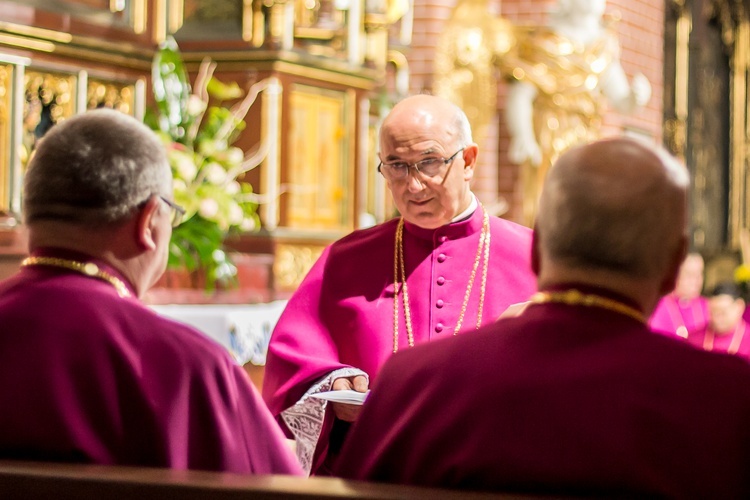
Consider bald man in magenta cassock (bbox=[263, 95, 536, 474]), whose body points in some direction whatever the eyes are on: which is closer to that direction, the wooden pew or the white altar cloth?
the wooden pew

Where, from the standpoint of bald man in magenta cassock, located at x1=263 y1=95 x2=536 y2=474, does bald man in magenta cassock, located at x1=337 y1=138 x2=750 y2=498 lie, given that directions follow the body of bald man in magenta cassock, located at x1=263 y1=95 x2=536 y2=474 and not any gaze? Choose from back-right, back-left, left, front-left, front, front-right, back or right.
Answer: front

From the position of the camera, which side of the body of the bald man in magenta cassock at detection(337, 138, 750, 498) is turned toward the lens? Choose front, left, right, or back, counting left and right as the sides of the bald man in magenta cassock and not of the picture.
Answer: back

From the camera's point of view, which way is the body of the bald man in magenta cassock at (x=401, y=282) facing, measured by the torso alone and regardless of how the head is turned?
toward the camera

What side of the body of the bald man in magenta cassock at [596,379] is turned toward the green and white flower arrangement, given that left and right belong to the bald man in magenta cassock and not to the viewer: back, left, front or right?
front

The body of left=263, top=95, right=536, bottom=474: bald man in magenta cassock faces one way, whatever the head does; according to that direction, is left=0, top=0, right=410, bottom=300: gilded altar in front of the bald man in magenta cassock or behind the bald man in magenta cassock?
behind

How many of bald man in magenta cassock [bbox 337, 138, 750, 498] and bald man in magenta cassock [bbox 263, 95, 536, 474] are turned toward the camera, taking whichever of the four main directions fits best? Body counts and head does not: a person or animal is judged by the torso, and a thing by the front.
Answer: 1

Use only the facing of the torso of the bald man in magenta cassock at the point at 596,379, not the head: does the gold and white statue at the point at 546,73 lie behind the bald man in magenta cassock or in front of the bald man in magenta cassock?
in front

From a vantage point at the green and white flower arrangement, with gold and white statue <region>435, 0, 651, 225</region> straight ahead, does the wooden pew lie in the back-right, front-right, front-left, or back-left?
back-right

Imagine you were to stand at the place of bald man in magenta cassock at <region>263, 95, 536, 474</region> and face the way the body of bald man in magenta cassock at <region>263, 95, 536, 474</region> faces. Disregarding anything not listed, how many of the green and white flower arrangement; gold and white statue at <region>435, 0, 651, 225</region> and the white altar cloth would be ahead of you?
0

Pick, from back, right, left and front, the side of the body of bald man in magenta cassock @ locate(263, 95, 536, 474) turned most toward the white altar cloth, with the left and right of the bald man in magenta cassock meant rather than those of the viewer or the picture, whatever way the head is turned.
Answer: back

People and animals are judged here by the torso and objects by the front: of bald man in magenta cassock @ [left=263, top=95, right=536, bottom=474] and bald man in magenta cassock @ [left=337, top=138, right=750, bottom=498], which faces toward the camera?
bald man in magenta cassock @ [left=263, top=95, right=536, bottom=474]

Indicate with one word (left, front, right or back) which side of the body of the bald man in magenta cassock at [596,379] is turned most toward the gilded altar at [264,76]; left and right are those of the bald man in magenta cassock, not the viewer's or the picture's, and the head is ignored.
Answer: front

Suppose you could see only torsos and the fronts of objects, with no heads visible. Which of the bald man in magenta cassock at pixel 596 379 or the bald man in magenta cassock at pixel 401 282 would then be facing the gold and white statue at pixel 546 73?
the bald man in magenta cassock at pixel 596 379

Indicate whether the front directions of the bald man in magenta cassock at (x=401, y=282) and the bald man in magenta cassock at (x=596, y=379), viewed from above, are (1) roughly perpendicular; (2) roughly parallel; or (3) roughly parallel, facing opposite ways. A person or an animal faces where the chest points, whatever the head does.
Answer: roughly parallel, facing opposite ways

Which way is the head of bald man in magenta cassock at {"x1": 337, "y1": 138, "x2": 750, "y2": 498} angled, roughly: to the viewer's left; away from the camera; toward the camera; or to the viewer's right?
away from the camera
